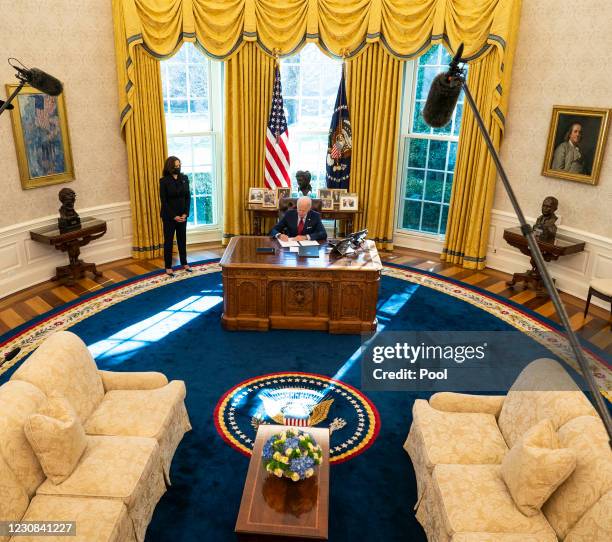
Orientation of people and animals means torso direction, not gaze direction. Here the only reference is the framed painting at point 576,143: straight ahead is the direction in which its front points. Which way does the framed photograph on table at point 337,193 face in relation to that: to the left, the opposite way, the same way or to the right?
to the left

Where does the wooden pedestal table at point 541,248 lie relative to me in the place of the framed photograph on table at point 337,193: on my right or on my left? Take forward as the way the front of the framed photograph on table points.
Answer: on my left

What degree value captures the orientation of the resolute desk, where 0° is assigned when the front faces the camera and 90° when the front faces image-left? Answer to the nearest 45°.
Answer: approximately 0°

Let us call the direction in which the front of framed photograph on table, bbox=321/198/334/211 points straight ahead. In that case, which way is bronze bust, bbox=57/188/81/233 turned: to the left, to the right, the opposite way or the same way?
to the left

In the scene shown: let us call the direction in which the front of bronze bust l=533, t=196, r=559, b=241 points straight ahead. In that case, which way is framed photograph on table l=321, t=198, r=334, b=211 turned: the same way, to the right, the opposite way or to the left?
to the left

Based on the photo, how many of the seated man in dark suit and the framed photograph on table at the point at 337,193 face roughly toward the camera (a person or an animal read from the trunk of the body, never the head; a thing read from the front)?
2

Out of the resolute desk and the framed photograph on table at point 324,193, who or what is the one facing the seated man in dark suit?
the framed photograph on table

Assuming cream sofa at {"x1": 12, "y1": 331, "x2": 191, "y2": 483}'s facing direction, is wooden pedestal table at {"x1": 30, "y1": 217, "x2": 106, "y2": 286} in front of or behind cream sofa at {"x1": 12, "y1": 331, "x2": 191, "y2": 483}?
behind
